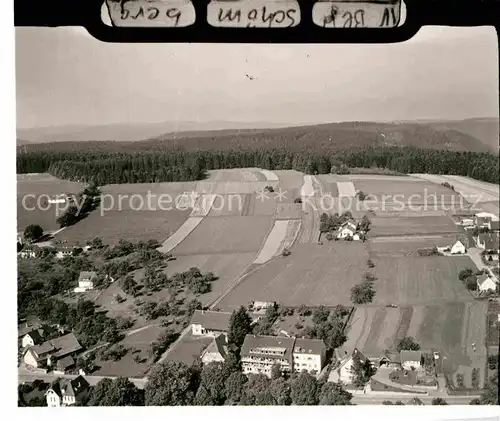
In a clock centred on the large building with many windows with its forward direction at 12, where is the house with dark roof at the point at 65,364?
The house with dark roof is roughly at 3 o'clock from the large building with many windows.

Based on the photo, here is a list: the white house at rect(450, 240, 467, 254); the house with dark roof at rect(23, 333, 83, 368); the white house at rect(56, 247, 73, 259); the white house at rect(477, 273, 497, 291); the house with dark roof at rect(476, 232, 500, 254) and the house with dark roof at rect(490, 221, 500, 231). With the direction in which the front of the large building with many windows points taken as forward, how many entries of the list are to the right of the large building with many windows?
2

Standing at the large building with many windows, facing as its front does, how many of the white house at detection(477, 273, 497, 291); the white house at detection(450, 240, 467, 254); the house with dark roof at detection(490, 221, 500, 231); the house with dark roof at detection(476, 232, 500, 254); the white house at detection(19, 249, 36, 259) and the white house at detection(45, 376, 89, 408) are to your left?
4

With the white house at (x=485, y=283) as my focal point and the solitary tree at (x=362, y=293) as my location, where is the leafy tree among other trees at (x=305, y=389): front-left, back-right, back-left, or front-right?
back-right

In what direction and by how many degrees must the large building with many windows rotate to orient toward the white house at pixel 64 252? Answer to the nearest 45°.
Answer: approximately 90° to its right

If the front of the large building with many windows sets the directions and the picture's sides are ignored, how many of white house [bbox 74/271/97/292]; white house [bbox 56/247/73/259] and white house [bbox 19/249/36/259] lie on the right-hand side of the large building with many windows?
3

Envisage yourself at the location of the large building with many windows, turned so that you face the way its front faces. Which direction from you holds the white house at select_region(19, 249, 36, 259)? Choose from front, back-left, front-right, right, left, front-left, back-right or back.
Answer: right

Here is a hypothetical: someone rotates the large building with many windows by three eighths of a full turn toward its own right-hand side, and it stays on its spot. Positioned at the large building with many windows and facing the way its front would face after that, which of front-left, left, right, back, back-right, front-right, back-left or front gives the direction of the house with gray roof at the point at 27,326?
front-left

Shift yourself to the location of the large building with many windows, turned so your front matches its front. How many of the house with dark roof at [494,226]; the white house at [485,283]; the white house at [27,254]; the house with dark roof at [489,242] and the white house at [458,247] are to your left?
4

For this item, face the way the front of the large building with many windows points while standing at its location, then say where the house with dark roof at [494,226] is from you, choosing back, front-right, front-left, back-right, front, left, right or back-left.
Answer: left

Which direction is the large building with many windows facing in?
toward the camera

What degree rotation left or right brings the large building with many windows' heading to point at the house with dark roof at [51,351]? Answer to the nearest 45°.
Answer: approximately 90° to its right

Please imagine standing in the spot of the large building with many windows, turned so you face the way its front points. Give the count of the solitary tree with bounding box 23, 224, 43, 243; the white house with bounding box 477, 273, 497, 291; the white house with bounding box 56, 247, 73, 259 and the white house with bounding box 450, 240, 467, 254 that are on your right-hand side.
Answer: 2
